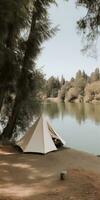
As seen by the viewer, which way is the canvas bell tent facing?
to the viewer's right
